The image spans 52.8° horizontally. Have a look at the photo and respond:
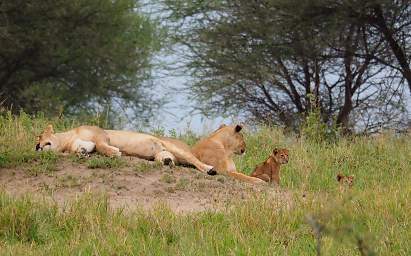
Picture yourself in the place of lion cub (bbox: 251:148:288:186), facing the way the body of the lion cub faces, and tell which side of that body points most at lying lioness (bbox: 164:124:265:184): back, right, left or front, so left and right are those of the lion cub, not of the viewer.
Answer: back

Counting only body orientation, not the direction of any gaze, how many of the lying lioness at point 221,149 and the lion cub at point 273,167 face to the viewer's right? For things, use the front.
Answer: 2

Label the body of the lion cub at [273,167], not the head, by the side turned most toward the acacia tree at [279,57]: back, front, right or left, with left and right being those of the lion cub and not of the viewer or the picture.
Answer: left

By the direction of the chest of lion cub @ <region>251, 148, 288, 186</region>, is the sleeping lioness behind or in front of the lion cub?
behind

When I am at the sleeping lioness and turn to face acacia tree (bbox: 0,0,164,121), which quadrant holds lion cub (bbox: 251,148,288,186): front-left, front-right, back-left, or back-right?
back-right

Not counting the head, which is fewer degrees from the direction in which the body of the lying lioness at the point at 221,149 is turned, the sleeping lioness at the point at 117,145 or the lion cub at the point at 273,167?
the lion cub

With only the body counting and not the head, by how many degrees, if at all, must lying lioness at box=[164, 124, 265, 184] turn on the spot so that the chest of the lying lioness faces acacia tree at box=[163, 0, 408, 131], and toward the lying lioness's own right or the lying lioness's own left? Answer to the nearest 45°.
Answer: approximately 90° to the lying lioness's own left

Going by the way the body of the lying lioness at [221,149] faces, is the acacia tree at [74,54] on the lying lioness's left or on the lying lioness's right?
on the lying lioness's left

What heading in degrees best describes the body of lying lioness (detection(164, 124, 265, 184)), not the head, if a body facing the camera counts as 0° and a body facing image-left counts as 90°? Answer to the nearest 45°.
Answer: approximately 270°

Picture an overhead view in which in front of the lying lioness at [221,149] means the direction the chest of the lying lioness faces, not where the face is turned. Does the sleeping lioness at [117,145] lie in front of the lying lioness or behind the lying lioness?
behind

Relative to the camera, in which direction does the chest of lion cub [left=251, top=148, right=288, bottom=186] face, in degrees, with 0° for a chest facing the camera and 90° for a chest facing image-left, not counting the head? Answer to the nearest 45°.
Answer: approximately 270°
